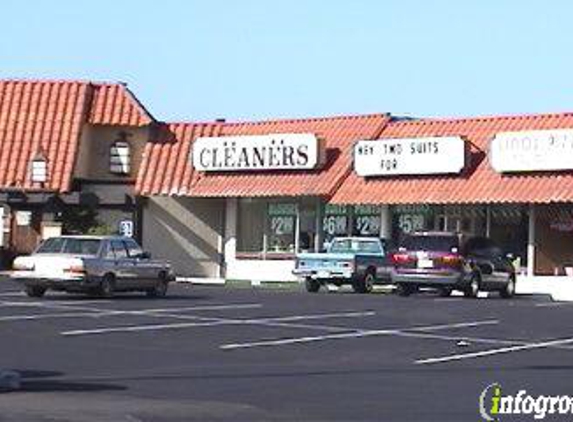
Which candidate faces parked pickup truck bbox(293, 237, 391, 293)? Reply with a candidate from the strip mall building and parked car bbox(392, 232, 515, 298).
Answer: the strip mall building

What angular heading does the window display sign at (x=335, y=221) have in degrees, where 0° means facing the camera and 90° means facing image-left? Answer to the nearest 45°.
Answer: approximately 0°

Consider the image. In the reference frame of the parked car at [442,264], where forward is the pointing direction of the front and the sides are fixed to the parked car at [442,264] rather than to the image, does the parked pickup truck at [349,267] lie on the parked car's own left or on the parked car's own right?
on the parked car's own left

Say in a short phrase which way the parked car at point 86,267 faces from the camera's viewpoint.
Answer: facing away from the viewer and to the right of the viewer

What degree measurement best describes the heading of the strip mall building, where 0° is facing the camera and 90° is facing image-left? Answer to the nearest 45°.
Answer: approximately 0°

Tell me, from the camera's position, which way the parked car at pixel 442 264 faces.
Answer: facing away from the viewer and to the right of the viewer

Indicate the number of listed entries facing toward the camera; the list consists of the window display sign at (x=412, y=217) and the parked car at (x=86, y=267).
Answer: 1

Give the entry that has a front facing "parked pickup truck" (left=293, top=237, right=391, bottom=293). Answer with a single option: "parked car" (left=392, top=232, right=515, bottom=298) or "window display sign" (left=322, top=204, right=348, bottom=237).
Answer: the window display sign
